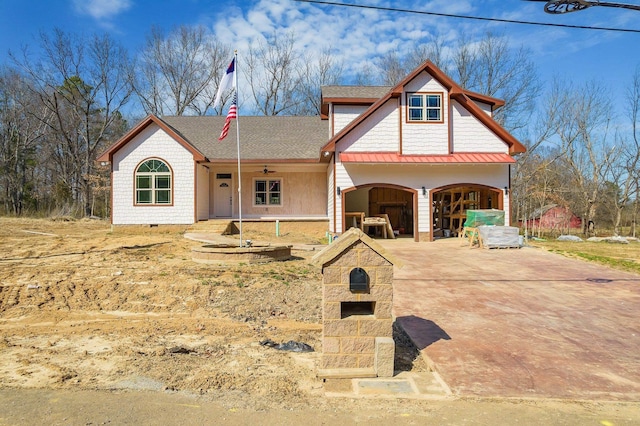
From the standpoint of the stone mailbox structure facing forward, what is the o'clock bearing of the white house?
The white house is roughly at 6 o'clock from the stone mailbox structure.

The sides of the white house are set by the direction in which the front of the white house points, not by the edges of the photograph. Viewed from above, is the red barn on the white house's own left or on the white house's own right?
on the white house's own left

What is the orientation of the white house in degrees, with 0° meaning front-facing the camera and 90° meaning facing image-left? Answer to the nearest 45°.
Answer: approximately 0°

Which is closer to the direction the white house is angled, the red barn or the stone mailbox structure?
the stone mailbox structure

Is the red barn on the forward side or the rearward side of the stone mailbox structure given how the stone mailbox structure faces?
on the rearward side

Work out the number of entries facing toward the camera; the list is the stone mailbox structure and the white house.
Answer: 2

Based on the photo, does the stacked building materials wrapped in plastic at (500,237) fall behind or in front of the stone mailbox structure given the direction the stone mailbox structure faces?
behind

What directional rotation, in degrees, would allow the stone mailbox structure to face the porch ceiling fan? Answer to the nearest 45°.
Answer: approximately 180°
